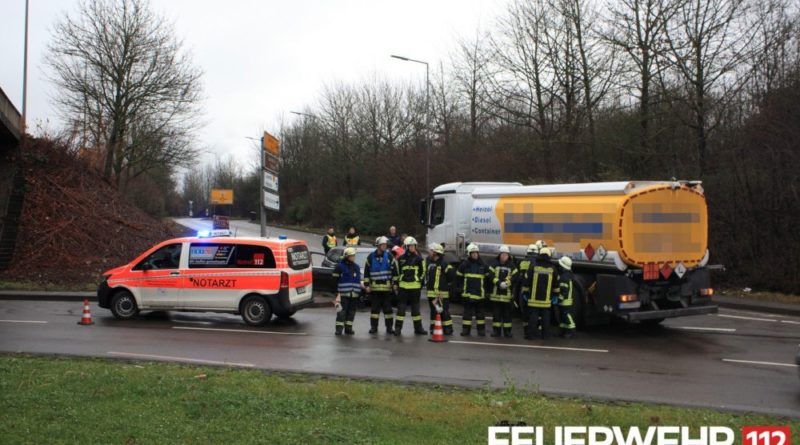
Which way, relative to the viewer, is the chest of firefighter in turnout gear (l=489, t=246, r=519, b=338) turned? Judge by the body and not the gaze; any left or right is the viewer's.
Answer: facing the viewer

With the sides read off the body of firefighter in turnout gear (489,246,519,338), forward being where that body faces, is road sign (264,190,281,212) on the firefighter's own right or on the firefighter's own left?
on the firefighter's own right

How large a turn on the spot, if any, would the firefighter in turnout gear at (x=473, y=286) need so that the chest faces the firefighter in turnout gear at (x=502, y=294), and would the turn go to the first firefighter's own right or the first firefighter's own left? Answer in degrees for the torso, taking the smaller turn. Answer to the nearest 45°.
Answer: approximately 90° to the first firefighter's own left

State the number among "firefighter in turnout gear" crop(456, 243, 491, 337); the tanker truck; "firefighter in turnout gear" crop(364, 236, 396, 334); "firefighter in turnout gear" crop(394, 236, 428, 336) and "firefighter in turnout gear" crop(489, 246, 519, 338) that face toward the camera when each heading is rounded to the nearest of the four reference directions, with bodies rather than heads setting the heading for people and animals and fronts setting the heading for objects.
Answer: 4

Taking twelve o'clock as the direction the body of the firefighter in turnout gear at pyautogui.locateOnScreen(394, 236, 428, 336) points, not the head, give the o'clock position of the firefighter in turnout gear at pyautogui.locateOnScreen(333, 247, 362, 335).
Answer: the firefighter in turnout gear at pyautogui.locateOnScreen(333, 247, 362, 335) is roughly at 3 o'clock from the firefighter in turnout gear at pyautogui.locateOnScreen(394, 236, 428, 336).

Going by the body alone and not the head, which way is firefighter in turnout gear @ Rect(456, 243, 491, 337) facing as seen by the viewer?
toward the camera

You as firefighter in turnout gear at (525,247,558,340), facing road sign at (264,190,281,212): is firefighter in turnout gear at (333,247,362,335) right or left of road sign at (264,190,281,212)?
left

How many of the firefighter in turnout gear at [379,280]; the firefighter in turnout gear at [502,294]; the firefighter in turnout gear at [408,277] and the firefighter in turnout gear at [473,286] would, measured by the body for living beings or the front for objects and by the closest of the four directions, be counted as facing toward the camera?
4

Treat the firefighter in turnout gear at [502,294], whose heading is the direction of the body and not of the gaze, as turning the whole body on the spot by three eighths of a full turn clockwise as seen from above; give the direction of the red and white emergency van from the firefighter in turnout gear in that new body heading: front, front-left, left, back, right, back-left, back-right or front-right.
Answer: front-left

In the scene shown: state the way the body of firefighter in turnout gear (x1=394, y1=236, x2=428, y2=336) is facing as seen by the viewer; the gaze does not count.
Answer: toward the camera

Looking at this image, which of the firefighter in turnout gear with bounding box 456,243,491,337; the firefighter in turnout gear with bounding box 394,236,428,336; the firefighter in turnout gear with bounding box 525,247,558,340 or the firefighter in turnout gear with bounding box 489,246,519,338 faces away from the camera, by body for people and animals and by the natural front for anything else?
the firefighter in turnout gear with bounding box 525,247,558,340

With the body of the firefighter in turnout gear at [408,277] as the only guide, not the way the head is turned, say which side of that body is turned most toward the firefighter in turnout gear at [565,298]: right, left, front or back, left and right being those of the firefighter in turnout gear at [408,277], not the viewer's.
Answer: left

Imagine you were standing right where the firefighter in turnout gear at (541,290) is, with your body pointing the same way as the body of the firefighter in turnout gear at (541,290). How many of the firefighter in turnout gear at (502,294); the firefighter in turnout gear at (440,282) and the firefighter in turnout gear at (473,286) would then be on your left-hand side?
3

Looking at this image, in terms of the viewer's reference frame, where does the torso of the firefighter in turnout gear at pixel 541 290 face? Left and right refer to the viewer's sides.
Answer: facing away from the viewer
